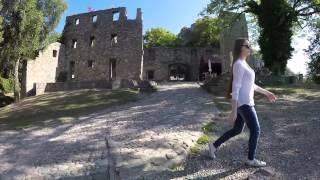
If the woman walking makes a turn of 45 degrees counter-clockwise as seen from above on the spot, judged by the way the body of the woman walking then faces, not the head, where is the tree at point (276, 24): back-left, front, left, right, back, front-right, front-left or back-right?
front-left

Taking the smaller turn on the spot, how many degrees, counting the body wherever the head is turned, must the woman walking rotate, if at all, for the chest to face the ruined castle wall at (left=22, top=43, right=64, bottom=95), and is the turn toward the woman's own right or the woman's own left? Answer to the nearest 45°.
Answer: approximately 135° to the woman's own left

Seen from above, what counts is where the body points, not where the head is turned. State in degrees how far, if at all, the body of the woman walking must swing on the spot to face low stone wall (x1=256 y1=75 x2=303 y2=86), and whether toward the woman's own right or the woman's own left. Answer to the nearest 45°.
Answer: approximately 90° to the woman's own left

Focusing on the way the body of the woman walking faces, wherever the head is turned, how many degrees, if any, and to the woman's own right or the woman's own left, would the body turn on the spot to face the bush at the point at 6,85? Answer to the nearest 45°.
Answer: approximately 135° to the woman's own left

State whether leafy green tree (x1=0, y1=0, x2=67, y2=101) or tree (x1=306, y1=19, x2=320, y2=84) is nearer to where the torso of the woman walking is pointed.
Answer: the tree

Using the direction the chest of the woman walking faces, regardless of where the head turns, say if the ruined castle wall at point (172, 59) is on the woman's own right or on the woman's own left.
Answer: on the woman's own left

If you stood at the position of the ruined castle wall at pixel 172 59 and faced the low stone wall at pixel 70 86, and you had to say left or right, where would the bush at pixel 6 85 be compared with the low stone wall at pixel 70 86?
right

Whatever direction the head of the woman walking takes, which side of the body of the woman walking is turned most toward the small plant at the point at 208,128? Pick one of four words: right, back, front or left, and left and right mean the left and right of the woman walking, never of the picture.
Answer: left

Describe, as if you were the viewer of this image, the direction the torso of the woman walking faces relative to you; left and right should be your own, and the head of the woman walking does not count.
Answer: facing to the right of the viewer
